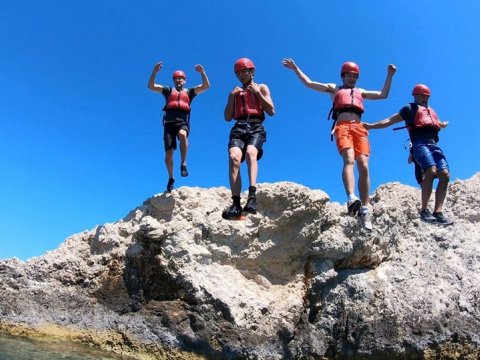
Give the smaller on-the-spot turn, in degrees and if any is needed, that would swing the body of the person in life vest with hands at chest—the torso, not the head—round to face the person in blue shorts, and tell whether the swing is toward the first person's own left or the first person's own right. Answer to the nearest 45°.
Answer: approximately 90° to the first person's own left

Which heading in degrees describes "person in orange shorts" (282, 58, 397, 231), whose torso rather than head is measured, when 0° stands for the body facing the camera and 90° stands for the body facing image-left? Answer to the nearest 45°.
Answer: approximately 0°

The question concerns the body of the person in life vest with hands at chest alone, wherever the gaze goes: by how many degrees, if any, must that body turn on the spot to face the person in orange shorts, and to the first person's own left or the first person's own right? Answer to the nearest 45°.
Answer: approximately 90° to the first person's own left

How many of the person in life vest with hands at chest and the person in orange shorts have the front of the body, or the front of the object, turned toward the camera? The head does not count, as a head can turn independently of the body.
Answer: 2

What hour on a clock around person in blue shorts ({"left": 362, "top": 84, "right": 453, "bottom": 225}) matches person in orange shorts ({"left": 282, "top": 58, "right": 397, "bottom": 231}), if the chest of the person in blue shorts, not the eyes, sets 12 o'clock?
The person in orange shorts is roughly at 3 o'clock from the person in blue shorts.
